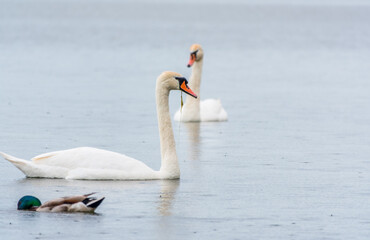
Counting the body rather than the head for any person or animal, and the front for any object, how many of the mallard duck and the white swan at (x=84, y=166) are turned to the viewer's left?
1

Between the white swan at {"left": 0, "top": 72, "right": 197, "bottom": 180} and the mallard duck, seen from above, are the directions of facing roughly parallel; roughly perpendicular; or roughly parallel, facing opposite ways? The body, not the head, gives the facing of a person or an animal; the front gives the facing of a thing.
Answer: roughly parallel, facing opposite ways

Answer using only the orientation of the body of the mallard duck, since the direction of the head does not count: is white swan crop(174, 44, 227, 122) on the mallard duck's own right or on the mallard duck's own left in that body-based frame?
on the mallard duck's own right

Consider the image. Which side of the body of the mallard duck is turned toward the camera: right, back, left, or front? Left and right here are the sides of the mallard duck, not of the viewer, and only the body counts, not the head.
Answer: left

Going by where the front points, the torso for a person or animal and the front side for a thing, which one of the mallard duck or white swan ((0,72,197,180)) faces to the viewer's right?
the white swan

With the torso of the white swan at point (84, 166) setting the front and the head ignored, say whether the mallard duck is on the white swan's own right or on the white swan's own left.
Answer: on the white swan's own right

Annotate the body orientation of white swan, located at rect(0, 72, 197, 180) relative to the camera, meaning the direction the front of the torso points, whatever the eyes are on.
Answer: to the viewer's right

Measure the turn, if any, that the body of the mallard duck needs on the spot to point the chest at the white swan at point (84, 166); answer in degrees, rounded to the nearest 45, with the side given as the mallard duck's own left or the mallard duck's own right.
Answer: approximately 90° to the mallard duck's own right

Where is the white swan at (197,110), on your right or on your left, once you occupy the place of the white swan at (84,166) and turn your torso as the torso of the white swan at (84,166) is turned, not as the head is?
on your left
